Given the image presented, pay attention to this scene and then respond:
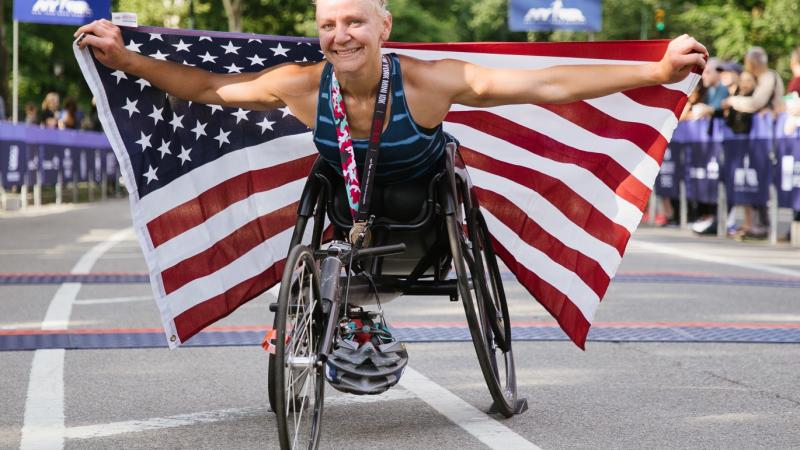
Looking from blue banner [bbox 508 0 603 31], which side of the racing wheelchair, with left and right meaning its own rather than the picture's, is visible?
back

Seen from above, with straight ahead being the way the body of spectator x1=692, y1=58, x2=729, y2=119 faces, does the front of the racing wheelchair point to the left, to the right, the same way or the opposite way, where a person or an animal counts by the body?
to the left

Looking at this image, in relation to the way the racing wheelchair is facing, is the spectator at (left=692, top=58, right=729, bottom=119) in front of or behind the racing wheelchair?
behind

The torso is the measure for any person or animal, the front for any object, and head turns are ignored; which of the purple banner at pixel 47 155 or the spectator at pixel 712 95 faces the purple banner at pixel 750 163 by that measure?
the purple banner at pixel 47 155

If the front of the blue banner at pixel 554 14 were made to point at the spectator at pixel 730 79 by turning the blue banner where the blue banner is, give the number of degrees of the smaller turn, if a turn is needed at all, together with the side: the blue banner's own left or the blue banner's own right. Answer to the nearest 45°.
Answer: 0° — it already faces them

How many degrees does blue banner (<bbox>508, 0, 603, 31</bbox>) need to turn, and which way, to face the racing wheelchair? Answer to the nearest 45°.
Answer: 0° — it already faces it

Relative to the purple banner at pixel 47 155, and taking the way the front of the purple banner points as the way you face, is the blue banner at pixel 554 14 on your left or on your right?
on your left

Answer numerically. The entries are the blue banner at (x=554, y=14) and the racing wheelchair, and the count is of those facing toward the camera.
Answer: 2

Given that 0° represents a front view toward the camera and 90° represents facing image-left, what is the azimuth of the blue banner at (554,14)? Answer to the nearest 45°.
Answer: approximately 0°

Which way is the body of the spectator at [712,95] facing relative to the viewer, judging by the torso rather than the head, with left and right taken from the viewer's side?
facing to the left of the viewer
